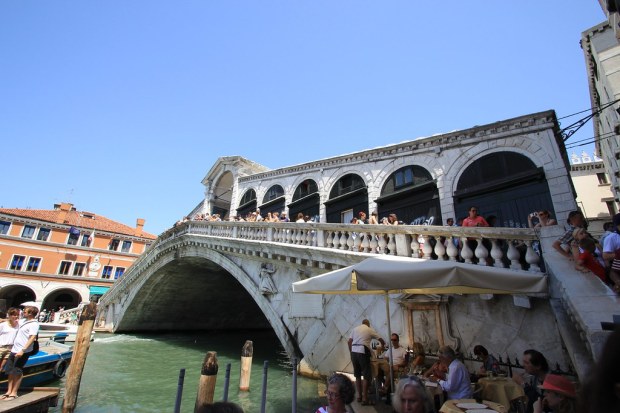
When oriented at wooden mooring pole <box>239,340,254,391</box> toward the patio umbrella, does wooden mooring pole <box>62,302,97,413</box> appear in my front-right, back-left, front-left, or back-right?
back-right

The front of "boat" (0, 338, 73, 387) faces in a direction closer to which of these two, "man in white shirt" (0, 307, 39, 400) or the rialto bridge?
the rialto bridge

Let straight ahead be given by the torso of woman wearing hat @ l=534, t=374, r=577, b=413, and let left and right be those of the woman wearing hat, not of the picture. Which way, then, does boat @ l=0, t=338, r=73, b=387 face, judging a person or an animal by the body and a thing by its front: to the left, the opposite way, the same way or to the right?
to the right

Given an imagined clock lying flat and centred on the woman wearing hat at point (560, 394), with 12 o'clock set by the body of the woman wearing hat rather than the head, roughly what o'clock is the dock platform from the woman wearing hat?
The dock platform is roughly at 12 o'clock from the woman wearing hat.

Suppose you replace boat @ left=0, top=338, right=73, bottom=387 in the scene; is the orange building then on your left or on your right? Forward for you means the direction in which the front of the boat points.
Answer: on your left

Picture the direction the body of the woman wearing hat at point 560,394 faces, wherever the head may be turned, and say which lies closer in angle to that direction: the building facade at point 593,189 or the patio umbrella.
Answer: the patio umbrella

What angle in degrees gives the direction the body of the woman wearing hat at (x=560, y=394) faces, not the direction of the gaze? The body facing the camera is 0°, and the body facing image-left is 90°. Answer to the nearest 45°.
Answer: approximately 90°

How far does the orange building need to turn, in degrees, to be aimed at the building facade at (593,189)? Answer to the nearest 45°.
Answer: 0° — it already faces it
